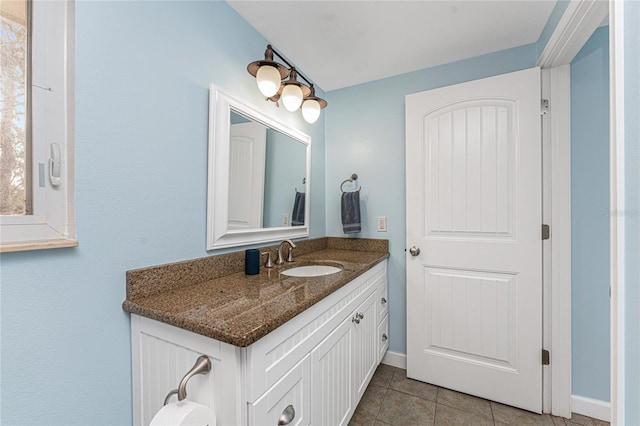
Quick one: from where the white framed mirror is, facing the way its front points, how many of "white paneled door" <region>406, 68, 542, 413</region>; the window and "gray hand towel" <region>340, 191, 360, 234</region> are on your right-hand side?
1

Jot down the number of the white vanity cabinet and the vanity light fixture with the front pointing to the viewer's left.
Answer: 0

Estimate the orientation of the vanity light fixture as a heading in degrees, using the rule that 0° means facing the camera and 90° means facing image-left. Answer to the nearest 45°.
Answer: approximately 315°

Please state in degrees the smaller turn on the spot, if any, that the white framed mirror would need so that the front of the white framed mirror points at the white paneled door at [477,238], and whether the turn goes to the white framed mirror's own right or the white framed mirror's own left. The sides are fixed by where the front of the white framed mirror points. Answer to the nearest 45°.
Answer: approximately 45° to the white framed mirror's own left

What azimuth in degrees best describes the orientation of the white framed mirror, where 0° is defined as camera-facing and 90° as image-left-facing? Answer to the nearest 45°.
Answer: approximately 315°

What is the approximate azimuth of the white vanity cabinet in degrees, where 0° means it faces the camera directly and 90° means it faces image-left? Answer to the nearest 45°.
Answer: approximately 315°

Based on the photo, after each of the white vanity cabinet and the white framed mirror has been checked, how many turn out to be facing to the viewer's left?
0

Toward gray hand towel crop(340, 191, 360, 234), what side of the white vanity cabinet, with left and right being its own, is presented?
left
